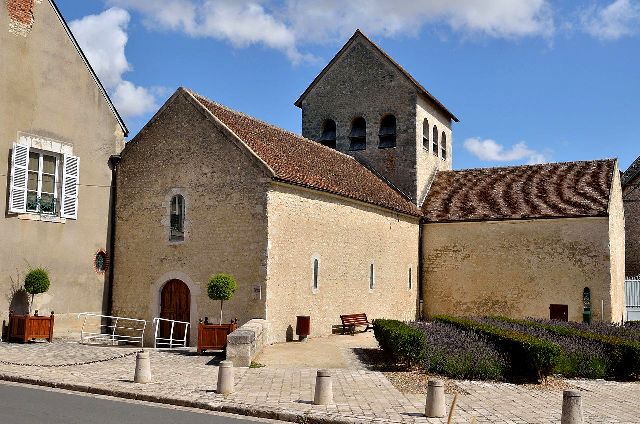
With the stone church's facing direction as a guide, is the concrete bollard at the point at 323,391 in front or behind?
in front

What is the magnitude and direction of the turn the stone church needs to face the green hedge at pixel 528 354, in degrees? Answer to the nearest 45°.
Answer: approximately 45° to its left

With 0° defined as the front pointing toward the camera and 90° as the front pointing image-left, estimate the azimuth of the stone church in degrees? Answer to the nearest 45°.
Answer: approximately 45°

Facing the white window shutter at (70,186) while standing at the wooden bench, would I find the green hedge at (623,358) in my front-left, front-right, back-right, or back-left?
back-left

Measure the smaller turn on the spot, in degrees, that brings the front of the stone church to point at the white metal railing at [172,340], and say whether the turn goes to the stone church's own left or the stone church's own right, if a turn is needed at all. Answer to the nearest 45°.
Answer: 0° — it already faces it

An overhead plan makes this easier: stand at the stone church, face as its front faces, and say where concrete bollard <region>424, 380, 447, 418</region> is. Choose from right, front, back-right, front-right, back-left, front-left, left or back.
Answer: front-left

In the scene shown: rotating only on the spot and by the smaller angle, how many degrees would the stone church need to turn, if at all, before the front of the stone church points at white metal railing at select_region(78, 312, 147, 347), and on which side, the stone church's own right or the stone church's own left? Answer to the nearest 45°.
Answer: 0° — it already faces it

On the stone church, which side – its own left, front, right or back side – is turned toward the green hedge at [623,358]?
left

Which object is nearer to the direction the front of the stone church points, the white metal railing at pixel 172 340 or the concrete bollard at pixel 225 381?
the white metal railing

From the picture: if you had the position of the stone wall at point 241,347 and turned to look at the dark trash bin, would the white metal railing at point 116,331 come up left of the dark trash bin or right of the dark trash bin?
left

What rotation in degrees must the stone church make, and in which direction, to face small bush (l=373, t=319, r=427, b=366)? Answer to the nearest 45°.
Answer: approximately 45° to its left

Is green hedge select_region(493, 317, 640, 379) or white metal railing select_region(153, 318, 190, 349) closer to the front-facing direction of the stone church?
the white metal railing

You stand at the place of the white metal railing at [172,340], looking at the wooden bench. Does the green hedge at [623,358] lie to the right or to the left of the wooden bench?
right

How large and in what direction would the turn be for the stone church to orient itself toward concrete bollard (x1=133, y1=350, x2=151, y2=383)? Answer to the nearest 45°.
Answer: approximately 45° to its left
